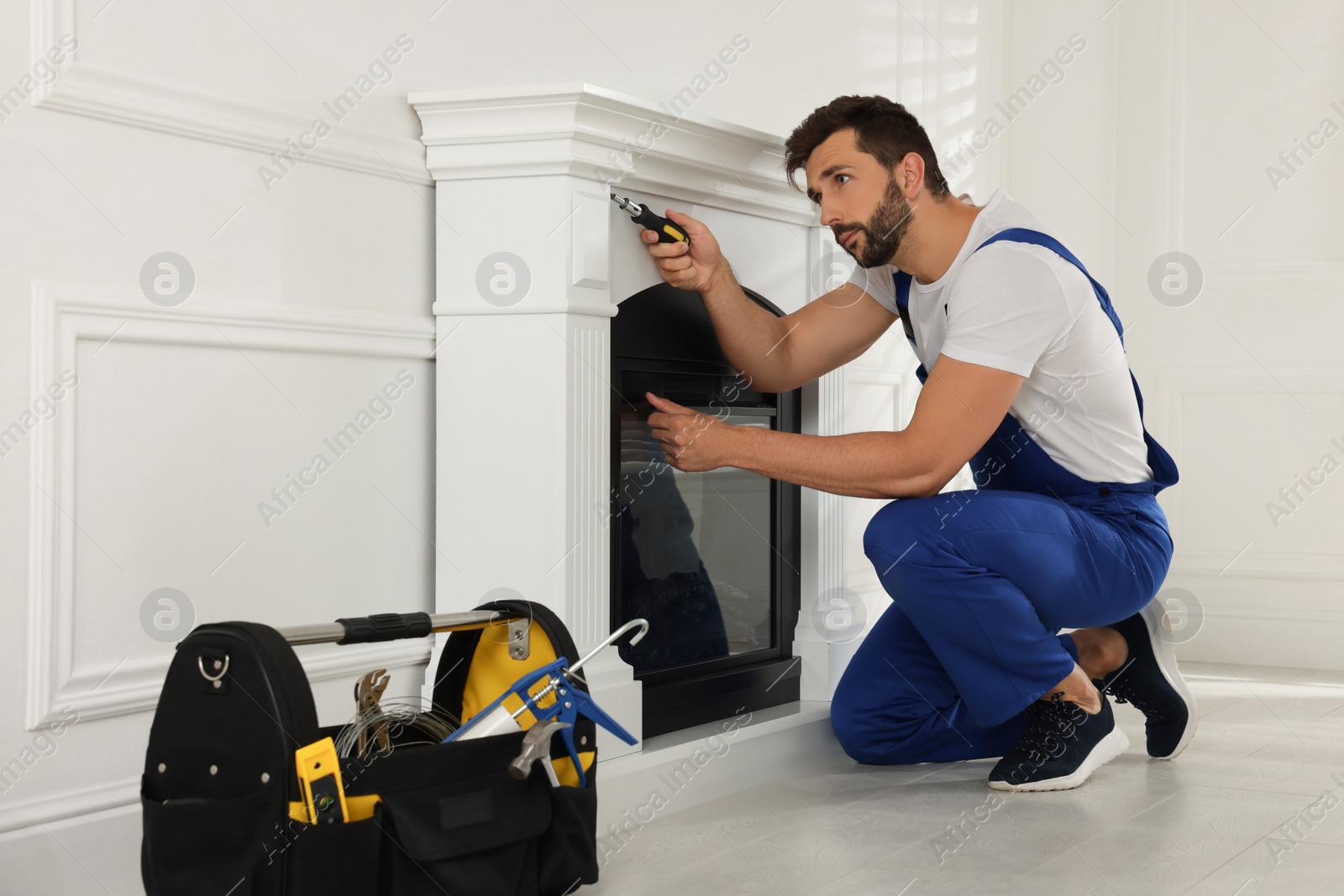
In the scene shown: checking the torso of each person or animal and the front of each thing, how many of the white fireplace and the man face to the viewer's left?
1

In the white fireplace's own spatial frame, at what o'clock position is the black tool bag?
The black tool bag is roughly at 2 o'clock from the white fireplace.

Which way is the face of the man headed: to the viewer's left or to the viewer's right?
to the viewer's left

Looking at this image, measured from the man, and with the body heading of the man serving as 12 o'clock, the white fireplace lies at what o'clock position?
The white fireplace is roughly at 11 o'clock from the man.

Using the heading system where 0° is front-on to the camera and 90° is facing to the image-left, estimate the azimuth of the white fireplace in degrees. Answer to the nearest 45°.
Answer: approximately 315°

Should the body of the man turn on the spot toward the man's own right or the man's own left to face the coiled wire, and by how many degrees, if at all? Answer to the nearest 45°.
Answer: approximately 45° to the man's own left

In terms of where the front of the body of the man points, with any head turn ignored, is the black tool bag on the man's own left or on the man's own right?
on the man's own left

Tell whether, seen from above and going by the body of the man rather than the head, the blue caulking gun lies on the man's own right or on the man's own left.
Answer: on the man's own left

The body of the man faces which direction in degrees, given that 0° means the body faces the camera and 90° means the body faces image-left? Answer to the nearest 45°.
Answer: approximately 90°

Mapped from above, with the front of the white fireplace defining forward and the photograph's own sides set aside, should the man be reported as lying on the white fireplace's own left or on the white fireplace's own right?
on the white fireplace's own left
